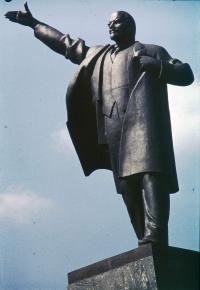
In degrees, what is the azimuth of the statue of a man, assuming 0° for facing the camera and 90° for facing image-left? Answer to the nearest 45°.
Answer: approximately 45°
